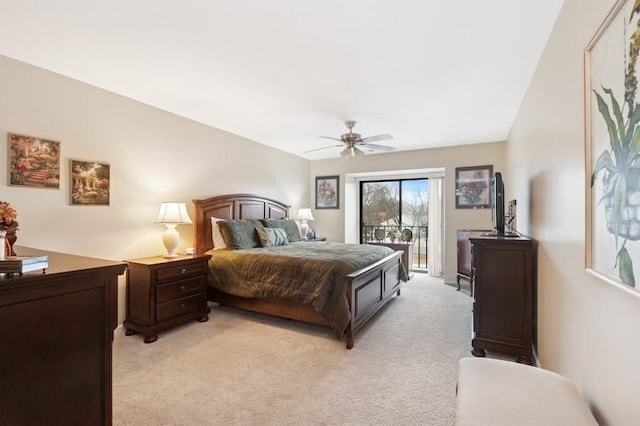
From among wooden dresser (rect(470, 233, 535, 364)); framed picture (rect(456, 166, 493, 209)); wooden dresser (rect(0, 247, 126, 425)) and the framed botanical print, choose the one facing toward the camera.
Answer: the framed picture

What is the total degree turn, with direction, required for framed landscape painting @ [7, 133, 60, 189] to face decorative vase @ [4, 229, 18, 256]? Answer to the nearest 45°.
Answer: approximately 45° to its right

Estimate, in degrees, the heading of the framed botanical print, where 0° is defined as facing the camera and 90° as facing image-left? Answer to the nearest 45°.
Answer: approximately 90°

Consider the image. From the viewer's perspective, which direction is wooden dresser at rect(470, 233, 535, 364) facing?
to the viewer's left

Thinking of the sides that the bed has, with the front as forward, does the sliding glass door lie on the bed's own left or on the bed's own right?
on the bed's own left

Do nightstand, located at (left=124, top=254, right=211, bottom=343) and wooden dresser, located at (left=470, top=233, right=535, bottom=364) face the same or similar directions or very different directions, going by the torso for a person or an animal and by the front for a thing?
very different directions

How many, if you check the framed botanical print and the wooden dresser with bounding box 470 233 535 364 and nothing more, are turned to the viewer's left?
2

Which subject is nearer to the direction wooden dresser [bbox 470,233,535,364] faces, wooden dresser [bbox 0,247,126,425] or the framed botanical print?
the wooden dresser

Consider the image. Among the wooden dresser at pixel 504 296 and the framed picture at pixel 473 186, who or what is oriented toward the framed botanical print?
the framed picture
